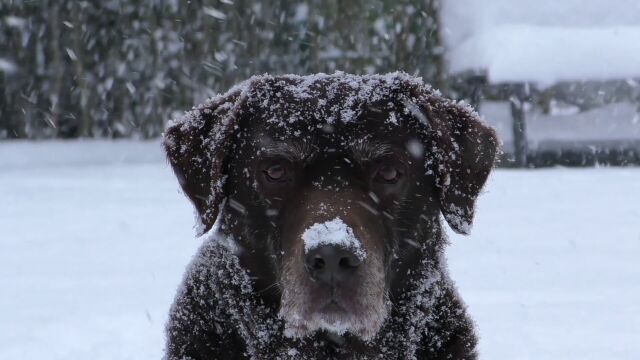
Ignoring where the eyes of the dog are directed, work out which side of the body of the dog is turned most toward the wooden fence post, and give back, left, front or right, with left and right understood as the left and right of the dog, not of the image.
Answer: back

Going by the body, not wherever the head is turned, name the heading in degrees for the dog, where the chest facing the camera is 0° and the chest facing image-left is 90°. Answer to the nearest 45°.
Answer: approximately 0°
